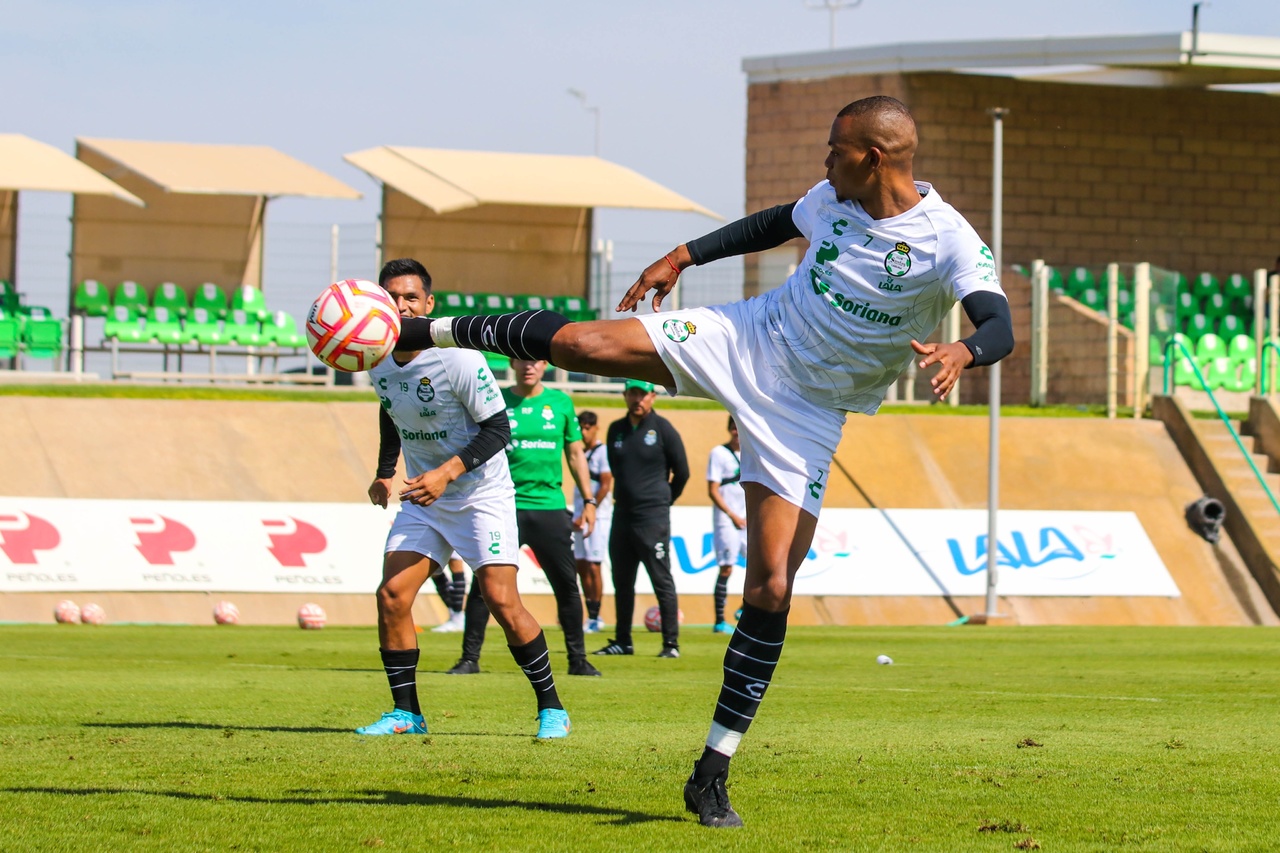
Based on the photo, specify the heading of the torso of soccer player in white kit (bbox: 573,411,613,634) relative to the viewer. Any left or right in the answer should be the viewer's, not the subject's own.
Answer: facing the viewer and to the left of the viewer

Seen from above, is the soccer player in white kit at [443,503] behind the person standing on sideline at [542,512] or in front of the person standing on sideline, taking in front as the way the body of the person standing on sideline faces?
in front

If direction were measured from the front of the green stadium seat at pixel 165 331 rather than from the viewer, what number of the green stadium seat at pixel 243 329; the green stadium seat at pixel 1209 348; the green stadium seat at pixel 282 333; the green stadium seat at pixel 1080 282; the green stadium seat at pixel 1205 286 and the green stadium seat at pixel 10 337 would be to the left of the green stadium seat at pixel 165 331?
5

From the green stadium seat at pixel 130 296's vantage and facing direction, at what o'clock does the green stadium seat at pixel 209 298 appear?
the green stadium seat at pixel 209 298 is roughly at 9 o'clock from the green stadium seat at pixel 130 296.

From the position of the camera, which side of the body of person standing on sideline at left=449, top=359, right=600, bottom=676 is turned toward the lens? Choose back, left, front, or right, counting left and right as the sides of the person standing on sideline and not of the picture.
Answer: front

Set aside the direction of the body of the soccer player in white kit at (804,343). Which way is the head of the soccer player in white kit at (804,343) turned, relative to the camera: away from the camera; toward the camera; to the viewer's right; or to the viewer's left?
to the viewer's left
